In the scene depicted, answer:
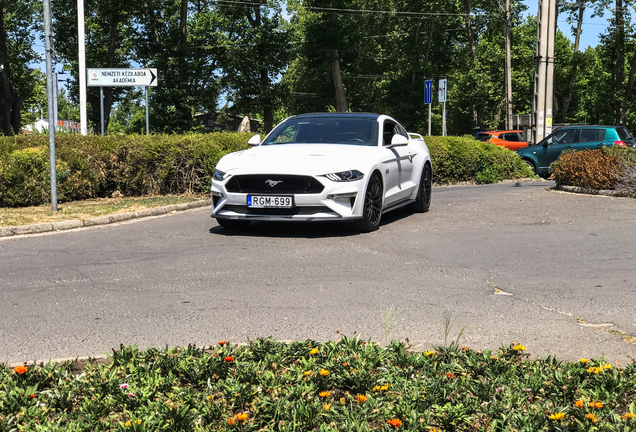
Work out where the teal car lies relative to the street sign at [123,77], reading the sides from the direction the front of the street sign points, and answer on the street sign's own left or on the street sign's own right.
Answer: on the street sign's own left

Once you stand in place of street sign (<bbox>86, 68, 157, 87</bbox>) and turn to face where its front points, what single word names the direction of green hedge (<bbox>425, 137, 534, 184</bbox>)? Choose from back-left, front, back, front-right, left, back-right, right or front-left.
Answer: left

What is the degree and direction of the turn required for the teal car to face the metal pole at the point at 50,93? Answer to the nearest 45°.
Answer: approximately 45° to its left

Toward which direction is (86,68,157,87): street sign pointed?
toward the camera

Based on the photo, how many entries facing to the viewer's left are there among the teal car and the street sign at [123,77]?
1

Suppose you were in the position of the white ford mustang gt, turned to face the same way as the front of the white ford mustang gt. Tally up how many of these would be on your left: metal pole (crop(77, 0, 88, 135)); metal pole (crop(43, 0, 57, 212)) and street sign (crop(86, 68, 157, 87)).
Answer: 0

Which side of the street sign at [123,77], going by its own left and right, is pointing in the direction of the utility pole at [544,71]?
left

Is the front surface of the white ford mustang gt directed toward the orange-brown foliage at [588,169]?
no

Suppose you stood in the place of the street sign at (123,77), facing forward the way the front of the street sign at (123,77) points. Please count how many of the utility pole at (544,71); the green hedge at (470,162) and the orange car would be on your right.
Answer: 0

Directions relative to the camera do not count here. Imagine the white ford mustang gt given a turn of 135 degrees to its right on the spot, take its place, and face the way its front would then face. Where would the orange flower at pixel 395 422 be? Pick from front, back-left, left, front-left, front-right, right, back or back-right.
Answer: back

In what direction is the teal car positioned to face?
to the viewer's left

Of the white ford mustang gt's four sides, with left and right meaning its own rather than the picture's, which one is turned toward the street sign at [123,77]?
right

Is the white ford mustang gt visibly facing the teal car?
no

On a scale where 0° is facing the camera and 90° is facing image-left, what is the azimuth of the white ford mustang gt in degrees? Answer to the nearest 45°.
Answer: approximately 45°

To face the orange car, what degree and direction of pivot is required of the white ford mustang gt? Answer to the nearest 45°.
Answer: approximately 135° to its right

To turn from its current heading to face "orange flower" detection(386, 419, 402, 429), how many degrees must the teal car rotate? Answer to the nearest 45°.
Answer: approximately 90° to its left
